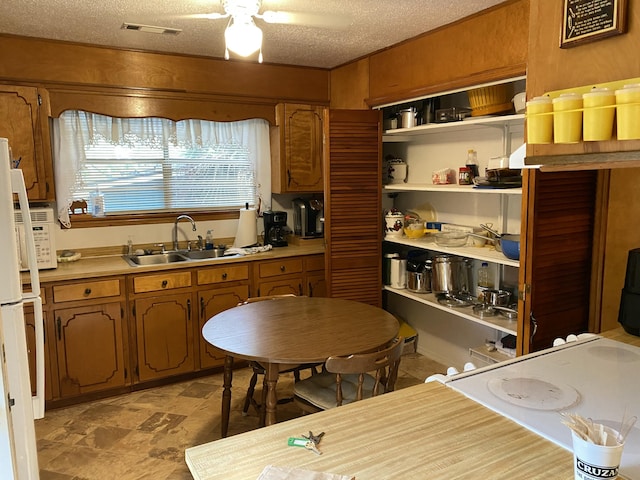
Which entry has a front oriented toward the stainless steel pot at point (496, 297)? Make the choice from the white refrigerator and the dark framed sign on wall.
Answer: the white refrigerator

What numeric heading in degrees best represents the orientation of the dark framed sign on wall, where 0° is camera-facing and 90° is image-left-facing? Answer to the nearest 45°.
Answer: approximately 45°

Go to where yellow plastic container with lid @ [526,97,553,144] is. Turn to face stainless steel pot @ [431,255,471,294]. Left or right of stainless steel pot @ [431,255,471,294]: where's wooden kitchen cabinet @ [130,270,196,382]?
left

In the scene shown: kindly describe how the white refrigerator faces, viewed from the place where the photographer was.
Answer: facing to the right of the viewer
